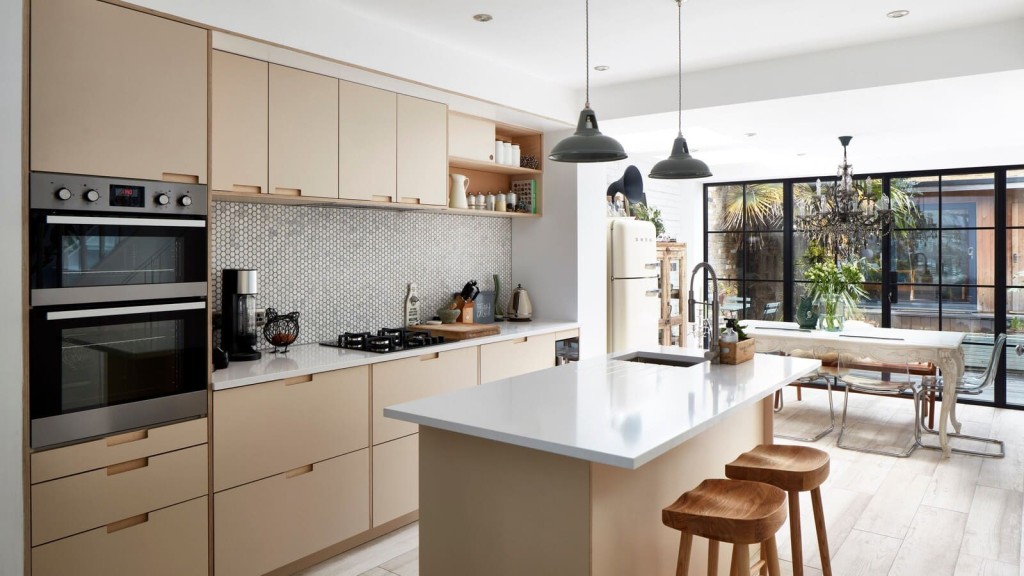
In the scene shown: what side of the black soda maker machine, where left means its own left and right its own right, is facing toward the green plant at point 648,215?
left

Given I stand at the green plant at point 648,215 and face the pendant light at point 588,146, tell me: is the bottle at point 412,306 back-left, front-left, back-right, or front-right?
front-right

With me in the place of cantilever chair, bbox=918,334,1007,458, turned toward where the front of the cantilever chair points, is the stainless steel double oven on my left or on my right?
on my left

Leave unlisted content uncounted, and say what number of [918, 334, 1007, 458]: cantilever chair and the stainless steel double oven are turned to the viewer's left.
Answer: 1

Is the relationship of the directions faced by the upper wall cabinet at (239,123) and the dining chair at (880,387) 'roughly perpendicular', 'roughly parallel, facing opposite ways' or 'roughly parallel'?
roughly perpendicular

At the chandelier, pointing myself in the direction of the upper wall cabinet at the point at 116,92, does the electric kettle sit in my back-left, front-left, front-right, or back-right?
front-right

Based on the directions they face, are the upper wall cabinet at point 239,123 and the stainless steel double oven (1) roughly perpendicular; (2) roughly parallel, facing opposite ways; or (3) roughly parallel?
roughly parallel

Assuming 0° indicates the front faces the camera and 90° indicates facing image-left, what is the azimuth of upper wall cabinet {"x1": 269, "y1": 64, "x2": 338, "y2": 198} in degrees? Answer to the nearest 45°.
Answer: approximately 315°

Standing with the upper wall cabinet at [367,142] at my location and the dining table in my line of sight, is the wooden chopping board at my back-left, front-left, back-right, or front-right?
front-left

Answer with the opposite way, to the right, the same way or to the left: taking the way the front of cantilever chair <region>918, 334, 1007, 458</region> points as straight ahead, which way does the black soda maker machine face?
the opposite way

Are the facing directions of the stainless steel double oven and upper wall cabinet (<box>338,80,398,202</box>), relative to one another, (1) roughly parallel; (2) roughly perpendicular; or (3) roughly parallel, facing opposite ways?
roughly parallel

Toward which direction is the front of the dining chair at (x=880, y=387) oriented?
away from the camera

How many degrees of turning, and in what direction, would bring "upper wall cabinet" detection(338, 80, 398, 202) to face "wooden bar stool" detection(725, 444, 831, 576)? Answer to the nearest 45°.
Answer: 0° — it already faces it

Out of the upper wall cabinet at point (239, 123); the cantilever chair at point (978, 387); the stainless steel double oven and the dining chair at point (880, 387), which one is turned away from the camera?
the dining chair

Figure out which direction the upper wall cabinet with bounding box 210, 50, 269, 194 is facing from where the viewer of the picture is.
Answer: facing the viewer and to the right of the viewer

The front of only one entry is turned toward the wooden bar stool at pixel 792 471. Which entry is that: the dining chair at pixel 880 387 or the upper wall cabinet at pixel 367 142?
the upper wall cabinet

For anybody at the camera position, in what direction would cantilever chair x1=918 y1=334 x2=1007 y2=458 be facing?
facing to the left of the viewer
